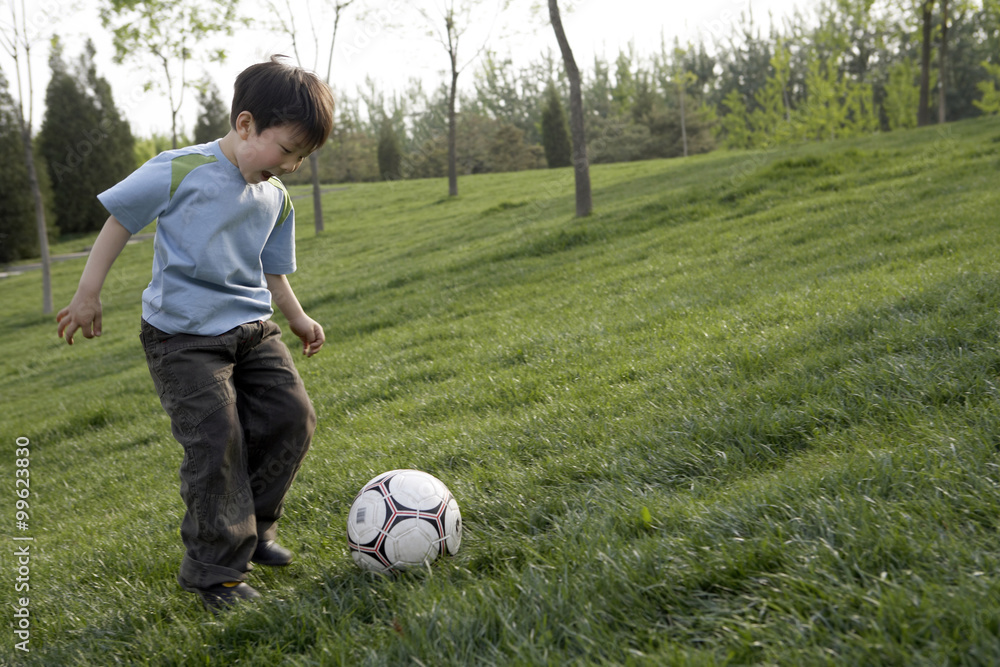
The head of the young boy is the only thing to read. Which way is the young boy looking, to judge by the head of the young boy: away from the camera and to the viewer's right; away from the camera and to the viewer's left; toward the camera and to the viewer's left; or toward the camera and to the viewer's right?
toward the camera and to the viewer's right

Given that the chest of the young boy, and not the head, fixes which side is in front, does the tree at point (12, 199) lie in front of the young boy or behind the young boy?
behind

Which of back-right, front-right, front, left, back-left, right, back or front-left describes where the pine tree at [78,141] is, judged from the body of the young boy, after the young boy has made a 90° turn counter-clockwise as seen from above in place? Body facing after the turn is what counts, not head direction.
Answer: front-left
